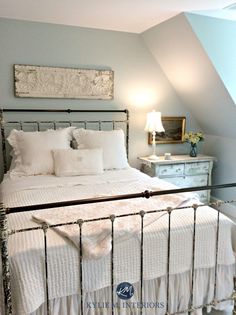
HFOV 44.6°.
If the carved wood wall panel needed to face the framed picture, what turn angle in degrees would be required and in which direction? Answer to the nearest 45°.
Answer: approximately 90° to its left

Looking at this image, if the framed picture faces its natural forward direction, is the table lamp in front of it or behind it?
in front

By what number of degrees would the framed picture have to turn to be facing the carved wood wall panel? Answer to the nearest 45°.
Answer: approximately 45° to its right

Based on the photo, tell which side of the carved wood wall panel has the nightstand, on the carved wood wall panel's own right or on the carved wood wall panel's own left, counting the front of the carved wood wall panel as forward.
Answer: on the carved wood wall panel's own left

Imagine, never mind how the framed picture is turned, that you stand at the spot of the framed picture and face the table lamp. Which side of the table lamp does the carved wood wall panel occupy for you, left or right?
right

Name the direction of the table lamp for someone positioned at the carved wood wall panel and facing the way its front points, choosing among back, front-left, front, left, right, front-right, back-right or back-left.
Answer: left

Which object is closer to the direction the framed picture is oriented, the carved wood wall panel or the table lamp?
the table lamp

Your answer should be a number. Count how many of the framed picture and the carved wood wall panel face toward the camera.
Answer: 2

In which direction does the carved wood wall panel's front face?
toward the camera

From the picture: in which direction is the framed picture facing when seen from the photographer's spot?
facing the viewer

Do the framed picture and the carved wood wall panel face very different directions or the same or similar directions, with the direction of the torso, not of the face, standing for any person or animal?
same or similar directions
